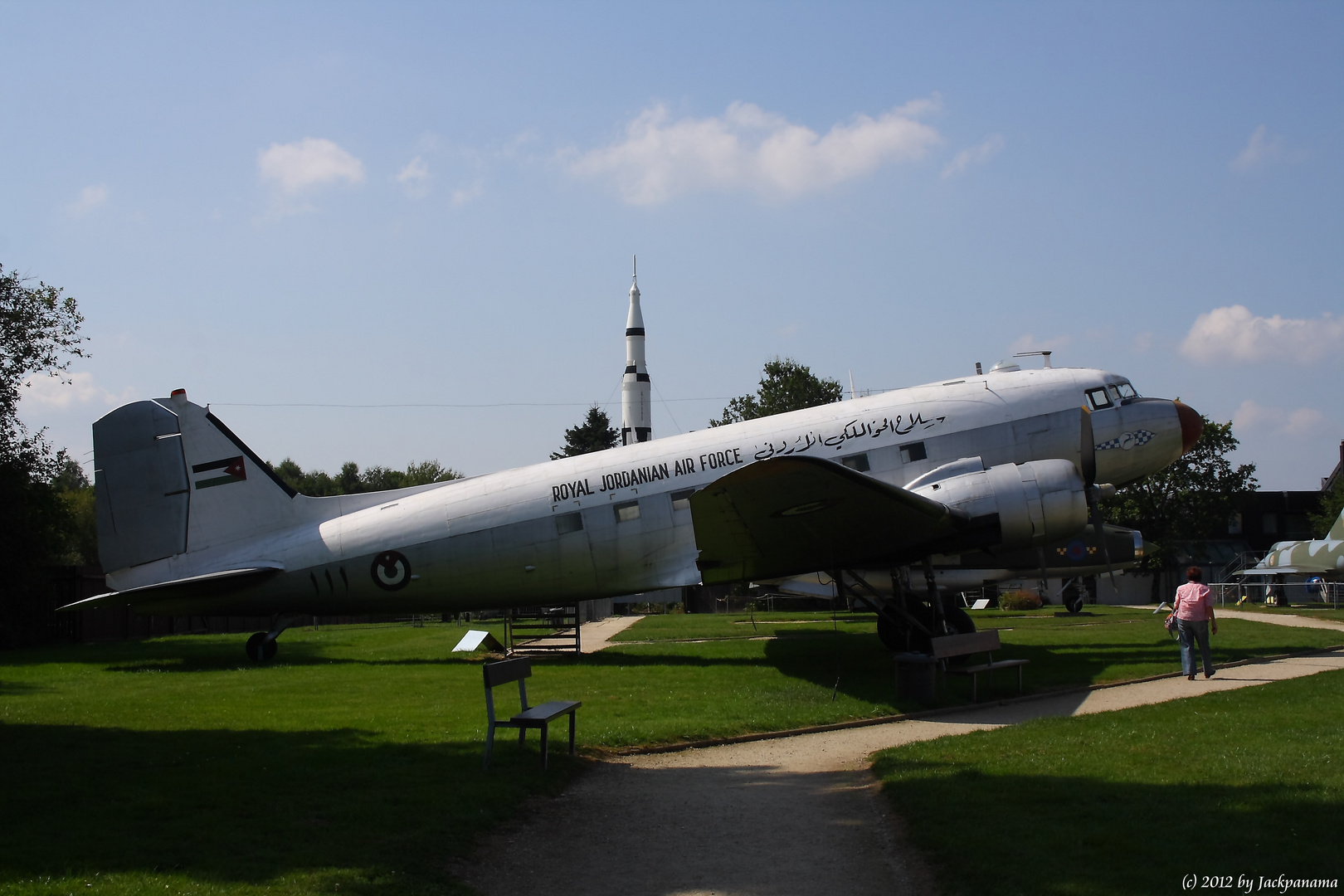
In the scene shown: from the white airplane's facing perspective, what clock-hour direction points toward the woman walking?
The woman walking is roughly at 1 o'clock from the white airplane.

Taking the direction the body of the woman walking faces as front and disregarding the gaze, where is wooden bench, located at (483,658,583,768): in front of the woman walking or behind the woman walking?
behind

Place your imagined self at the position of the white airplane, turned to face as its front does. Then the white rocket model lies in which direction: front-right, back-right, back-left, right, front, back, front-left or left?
left

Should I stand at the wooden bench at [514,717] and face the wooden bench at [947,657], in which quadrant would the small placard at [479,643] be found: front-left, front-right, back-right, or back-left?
front-left

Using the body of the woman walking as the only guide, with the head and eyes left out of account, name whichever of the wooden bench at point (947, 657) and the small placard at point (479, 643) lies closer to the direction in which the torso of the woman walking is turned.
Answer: the small placard

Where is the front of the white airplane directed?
to the viewer's right

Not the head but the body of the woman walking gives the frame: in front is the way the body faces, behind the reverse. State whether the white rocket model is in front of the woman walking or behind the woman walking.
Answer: in front

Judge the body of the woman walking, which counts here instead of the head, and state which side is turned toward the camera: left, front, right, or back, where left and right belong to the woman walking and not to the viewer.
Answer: back

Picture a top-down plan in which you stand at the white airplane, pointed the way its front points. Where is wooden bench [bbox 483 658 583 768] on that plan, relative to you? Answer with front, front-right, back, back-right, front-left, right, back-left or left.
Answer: right

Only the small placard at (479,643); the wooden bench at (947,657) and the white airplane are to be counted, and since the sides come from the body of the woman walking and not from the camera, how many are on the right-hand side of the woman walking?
0

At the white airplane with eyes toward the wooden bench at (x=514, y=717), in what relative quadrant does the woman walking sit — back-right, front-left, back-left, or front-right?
front-left

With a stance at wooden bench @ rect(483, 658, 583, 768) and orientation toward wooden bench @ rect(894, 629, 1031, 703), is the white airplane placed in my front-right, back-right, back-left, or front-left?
front-left

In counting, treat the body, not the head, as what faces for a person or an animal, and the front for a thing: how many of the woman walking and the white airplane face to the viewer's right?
1

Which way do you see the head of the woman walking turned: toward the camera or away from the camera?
away from the camera

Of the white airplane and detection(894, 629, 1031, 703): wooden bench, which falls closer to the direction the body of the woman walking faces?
the white airplane

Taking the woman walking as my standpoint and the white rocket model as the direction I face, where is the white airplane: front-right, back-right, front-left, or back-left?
front-left

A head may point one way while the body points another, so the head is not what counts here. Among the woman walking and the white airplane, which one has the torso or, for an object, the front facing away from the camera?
the woman walking
